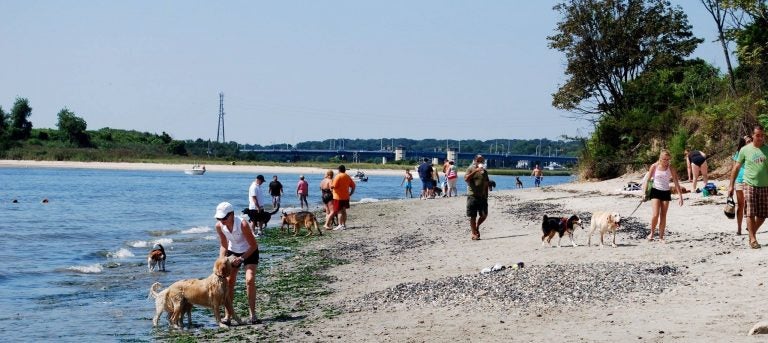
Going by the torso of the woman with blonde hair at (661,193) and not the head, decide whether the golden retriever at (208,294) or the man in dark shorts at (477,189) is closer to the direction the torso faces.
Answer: the golden retriever

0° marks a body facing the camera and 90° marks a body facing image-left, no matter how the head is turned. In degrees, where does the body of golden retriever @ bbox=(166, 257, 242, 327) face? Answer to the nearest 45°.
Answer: approximately 270°

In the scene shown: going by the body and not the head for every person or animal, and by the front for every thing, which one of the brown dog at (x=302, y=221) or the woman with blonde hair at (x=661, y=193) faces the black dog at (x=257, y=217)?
the brown dog

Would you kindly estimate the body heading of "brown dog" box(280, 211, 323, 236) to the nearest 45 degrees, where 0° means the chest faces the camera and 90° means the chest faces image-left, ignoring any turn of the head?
approximately 90°

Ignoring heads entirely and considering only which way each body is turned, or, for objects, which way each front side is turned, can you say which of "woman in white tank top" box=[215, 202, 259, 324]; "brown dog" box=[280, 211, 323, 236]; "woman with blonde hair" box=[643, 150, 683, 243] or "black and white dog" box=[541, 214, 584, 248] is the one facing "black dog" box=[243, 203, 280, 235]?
the brown dog

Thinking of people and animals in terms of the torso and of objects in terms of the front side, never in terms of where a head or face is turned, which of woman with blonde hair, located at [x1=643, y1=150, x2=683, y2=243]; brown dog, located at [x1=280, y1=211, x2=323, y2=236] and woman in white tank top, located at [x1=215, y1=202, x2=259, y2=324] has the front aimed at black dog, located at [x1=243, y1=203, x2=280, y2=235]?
the brown dog

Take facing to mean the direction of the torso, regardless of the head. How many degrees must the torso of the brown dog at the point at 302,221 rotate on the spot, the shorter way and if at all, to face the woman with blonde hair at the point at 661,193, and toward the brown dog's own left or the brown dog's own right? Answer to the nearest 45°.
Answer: approximately 135° to the brown dog's own left
